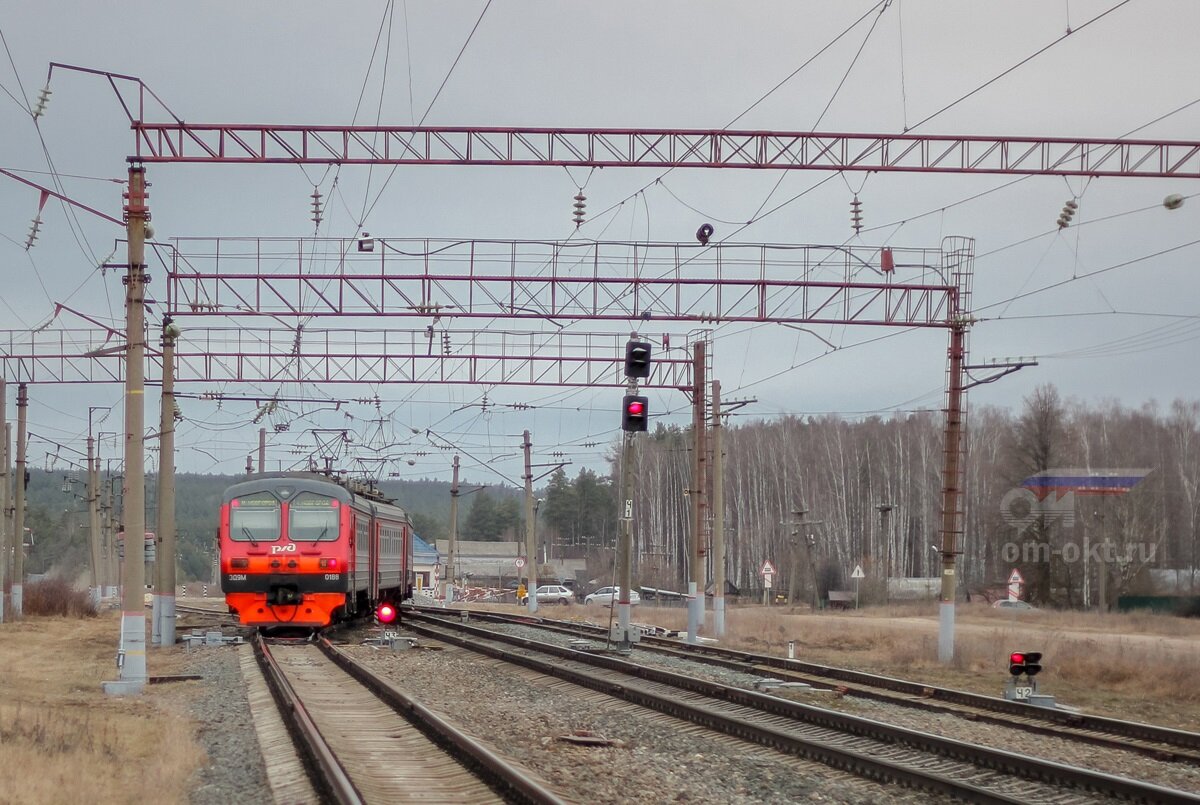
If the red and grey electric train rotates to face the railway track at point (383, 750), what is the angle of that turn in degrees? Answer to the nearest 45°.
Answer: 0° — it already faces it

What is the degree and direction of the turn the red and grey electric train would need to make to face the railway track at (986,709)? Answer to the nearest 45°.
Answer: approximately 45° to its left

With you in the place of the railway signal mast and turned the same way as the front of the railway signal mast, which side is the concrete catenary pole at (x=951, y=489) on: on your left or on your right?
on your left

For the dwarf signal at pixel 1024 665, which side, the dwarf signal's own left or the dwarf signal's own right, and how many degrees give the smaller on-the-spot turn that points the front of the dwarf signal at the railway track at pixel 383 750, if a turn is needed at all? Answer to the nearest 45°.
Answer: approximately 45° to the dwarf signal's own right

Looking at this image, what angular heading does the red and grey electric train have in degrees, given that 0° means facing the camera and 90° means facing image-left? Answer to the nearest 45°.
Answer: approximately 0°

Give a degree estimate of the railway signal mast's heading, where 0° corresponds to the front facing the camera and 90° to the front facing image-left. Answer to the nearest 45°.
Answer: approximately 0°
